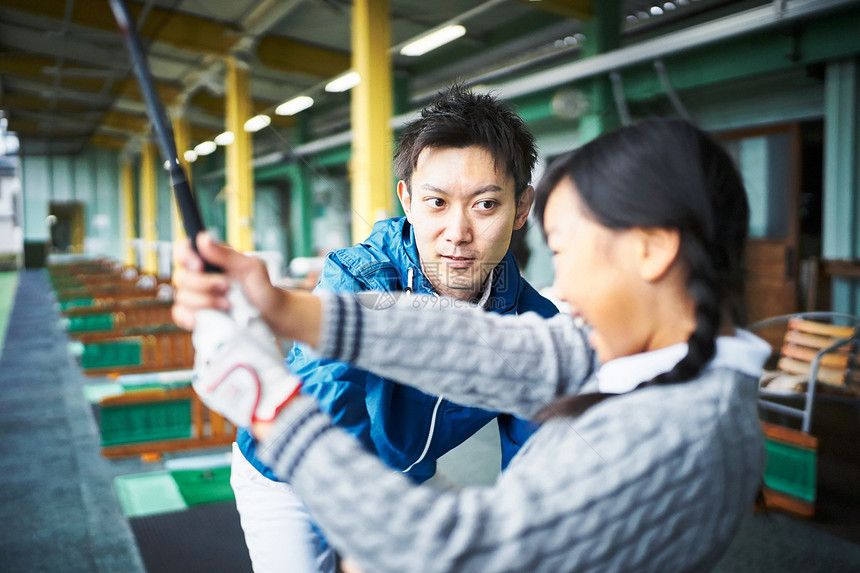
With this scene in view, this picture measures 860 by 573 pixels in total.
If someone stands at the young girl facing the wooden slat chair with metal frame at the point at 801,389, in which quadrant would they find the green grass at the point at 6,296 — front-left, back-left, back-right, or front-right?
front-left

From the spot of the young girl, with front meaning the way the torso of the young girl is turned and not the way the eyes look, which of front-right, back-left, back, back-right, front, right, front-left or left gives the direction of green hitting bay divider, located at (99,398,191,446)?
front-right

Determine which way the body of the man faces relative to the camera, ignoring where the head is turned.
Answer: toward the camera

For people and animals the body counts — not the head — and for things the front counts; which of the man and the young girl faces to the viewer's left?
the young girl

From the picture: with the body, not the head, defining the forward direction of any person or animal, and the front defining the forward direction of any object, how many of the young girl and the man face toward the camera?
1

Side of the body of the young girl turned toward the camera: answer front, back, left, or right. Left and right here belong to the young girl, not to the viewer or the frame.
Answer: left

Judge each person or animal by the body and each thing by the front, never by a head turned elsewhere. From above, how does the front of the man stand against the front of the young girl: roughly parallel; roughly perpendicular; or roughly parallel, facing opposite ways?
roughly perpendicular

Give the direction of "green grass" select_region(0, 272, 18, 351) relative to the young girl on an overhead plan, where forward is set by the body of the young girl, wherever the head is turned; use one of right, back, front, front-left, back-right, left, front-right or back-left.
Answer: front-right

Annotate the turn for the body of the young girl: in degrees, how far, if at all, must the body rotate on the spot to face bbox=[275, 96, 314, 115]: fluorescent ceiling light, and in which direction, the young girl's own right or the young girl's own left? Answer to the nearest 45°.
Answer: approximately 45° to the young girl's own right

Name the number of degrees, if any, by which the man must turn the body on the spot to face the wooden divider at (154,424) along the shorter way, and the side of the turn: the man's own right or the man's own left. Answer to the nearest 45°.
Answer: approximately 135° to the man's own right
